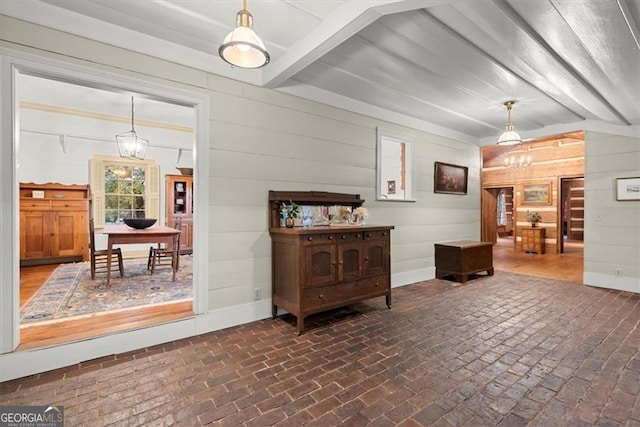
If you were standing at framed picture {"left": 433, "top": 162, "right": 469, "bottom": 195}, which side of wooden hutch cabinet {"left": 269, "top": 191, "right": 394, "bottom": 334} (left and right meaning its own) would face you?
left

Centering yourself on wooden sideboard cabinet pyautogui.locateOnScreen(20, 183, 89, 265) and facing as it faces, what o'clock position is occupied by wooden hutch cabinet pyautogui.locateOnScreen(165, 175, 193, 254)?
The wooden hutch cabinet is roughly at 9 o'clock from the wooden sideboard cabinet.

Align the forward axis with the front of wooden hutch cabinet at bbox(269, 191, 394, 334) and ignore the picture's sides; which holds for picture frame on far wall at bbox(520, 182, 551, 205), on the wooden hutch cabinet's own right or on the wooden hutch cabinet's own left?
on the wooden hutch cabinet's own left

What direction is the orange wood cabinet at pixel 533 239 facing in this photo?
toward the camera

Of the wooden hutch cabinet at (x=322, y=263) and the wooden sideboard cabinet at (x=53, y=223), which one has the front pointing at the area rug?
the wooden sideboard cabinet

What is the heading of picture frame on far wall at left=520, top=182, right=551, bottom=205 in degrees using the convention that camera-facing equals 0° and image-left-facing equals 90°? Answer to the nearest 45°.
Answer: approximately 0°

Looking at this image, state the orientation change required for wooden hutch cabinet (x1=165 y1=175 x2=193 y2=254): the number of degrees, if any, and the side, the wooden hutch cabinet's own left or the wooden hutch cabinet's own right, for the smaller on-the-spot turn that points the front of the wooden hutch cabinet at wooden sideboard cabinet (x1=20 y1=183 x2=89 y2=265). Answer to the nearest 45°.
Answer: approximately 90° to the wooden hutch cabinet's own right

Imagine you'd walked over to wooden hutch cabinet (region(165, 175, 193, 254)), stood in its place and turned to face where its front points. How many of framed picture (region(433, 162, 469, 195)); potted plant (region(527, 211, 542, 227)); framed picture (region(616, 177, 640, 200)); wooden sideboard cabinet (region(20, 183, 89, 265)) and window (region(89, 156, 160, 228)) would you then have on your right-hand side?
2

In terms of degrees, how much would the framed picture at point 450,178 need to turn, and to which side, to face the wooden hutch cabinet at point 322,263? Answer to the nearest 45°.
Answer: approximately 45° to its right

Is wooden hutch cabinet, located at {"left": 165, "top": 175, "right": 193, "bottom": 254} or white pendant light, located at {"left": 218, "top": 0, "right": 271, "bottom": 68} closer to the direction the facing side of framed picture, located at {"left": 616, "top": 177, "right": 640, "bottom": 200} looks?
the white pendant light

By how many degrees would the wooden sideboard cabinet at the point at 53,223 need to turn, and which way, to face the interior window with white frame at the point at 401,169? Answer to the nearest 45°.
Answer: approximately 45° to its left

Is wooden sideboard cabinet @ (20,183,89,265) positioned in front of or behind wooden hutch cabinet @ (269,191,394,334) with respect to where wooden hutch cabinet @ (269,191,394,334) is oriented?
behind

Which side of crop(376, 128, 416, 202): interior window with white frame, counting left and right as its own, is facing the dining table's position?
right

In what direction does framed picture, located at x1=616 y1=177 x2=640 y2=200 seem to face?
toward the camera

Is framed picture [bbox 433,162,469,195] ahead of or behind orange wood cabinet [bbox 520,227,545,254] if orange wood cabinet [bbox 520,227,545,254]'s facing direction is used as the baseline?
ahead

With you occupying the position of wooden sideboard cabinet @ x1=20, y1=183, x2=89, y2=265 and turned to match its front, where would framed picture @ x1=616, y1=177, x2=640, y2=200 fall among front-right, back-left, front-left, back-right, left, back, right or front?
front-left

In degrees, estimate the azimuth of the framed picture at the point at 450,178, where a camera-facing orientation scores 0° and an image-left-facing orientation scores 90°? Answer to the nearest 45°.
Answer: approximately 315°

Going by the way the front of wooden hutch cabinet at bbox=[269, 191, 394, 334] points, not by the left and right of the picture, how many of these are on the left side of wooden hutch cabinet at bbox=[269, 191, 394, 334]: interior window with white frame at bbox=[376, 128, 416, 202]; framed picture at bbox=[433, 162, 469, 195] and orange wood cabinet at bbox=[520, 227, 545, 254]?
3
